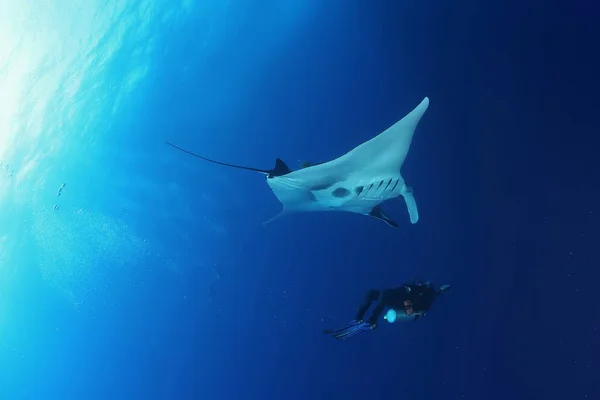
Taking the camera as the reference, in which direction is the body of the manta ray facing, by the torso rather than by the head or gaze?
to the viewer's right
